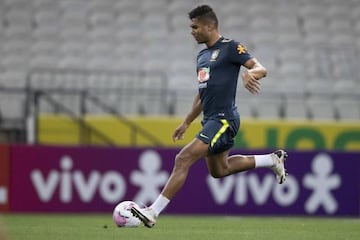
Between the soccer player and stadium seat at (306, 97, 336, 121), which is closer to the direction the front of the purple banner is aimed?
the soccer player

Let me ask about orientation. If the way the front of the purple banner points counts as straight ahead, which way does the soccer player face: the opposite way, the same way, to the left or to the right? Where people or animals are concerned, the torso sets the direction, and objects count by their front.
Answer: to the right

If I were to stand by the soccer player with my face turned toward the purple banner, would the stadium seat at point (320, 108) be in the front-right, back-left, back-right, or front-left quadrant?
front-right

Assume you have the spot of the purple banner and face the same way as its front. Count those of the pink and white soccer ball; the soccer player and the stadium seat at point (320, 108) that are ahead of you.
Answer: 2

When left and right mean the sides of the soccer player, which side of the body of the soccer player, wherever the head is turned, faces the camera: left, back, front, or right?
left

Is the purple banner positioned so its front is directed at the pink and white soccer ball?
yes

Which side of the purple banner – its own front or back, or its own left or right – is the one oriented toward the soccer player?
front

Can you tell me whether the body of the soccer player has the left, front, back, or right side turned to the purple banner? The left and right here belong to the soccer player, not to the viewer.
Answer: right

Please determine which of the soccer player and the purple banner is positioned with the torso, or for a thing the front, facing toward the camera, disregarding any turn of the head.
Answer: the purple banner

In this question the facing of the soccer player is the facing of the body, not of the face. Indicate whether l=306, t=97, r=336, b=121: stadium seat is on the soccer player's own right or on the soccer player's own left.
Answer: on the soccer player's own right

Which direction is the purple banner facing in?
toward the camera

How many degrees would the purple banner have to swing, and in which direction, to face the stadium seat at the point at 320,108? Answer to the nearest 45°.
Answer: approximately 135° to its left
